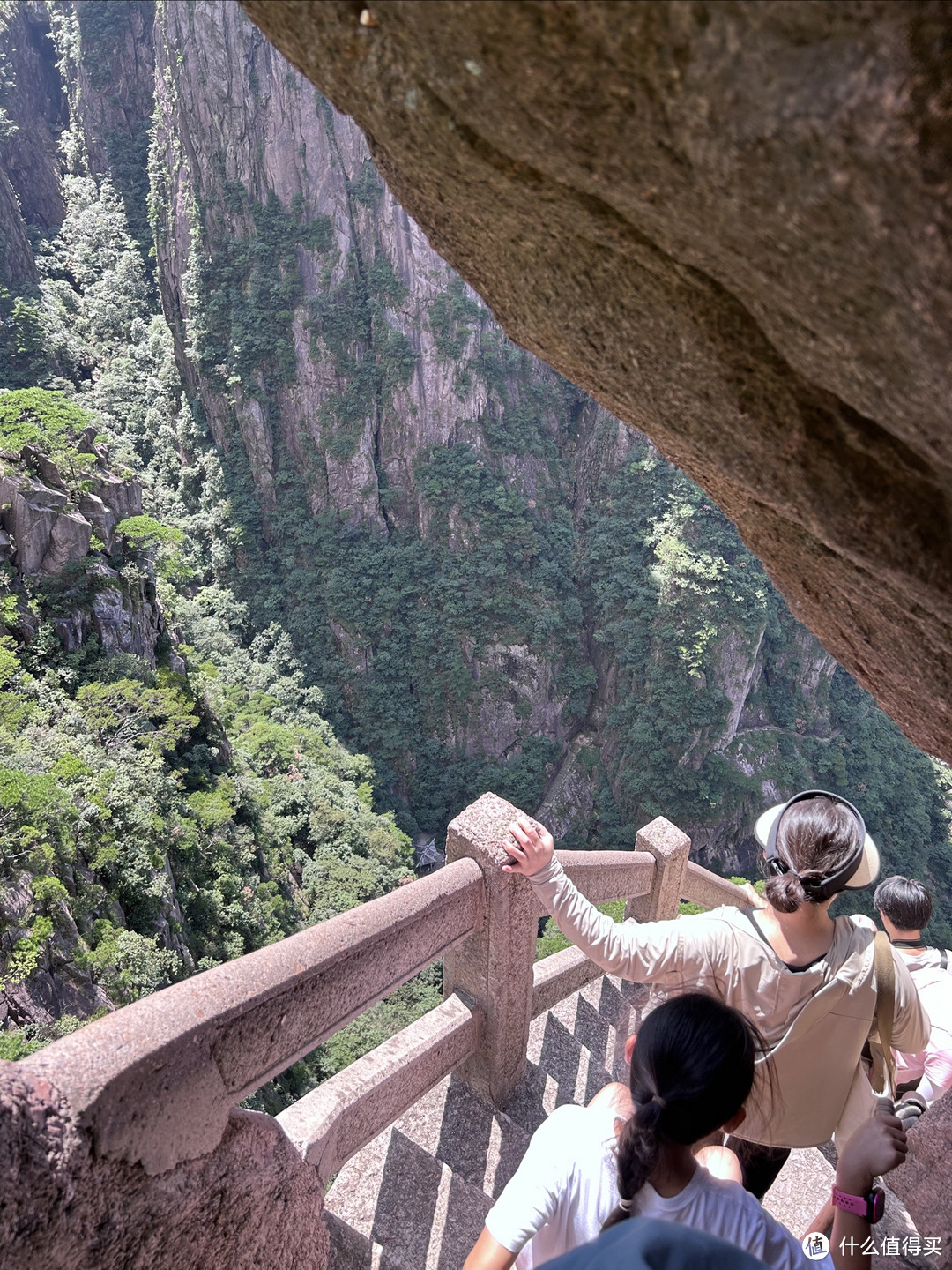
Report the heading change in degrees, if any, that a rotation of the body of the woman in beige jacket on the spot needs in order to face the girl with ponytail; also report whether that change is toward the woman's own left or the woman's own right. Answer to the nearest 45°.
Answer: approximately 180°

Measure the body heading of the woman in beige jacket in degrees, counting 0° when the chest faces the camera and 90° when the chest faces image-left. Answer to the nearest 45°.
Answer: approximately 180°

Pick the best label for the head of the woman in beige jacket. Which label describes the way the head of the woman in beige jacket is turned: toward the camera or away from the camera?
away from the camera

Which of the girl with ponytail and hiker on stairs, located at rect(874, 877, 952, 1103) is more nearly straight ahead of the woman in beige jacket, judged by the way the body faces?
the hiker on stairs

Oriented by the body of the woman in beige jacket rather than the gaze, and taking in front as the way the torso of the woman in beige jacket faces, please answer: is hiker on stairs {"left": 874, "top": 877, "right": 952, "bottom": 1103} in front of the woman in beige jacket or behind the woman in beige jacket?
in front

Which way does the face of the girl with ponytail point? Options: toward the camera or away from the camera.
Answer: away from the camera
